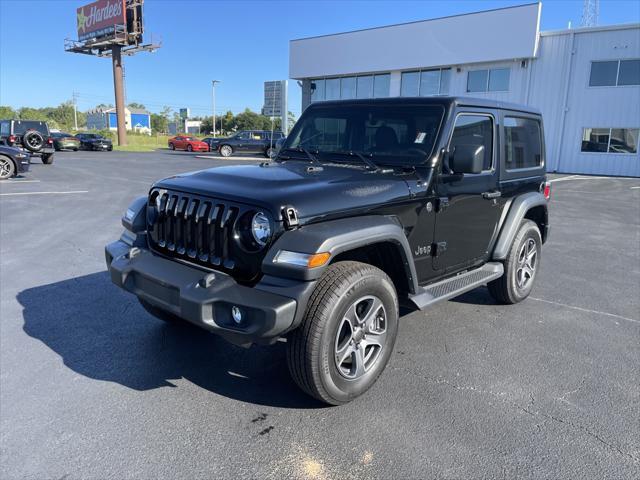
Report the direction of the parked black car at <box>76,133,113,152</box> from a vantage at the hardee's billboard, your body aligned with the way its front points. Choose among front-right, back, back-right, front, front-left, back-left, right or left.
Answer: front-left

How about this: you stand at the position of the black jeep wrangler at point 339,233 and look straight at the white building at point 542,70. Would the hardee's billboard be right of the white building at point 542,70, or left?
left

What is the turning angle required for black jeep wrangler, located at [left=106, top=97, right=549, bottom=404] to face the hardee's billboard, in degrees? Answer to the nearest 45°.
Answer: approximately 90° to its right

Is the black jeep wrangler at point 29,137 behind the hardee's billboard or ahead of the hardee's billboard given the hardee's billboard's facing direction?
ahead

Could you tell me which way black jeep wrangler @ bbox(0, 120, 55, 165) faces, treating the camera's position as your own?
facing away from the viewer and to the left of the viewer

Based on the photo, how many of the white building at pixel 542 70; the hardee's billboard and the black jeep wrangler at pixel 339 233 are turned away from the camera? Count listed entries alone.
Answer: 0

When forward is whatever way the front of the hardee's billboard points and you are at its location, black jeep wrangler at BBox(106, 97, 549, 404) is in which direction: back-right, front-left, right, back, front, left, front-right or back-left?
front-left

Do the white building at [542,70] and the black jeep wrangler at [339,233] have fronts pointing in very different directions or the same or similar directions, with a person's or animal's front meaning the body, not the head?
same or similar directions

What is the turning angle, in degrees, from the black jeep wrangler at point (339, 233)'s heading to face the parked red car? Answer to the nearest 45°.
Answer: approximately 135° to its right

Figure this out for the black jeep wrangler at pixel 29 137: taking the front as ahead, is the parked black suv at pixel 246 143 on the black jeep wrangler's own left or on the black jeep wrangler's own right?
on the black jeep wrangler's own right

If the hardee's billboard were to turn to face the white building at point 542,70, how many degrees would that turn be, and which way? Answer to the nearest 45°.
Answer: approximately 90° to its left

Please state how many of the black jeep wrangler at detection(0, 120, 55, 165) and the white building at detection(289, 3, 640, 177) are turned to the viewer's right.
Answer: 0

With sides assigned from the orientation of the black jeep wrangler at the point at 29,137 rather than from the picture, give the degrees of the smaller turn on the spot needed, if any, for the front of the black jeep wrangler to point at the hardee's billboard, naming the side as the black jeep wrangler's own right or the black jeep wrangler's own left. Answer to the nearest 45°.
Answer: approximately 45° to the black jeep wrangler's own right

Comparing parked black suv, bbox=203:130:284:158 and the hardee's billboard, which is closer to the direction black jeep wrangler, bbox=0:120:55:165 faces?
the hardee's billboard

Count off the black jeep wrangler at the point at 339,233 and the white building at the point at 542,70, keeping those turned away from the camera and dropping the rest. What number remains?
0

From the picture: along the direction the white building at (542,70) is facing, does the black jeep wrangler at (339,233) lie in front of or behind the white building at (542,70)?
in front

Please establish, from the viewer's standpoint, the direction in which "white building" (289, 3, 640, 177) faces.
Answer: facing the viewer and to the left of the viewer

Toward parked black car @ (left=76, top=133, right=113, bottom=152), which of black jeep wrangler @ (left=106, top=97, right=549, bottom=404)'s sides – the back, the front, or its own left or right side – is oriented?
right
